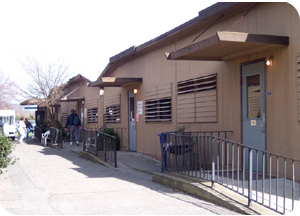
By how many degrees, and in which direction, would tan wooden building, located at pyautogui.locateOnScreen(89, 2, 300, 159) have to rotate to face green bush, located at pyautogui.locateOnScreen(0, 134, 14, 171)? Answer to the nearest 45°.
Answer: approximately 45° to its right

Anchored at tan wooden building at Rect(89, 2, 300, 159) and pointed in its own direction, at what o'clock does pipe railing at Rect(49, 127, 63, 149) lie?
The pipe railing is roughly at 3 o'clock from the tan wooden building.

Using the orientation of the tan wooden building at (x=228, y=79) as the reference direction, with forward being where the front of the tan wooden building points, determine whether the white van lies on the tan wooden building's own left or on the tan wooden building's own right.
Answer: on the tan wooden building's own right

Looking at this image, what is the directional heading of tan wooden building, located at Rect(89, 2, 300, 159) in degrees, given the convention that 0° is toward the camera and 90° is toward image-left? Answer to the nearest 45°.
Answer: approximately 45°
